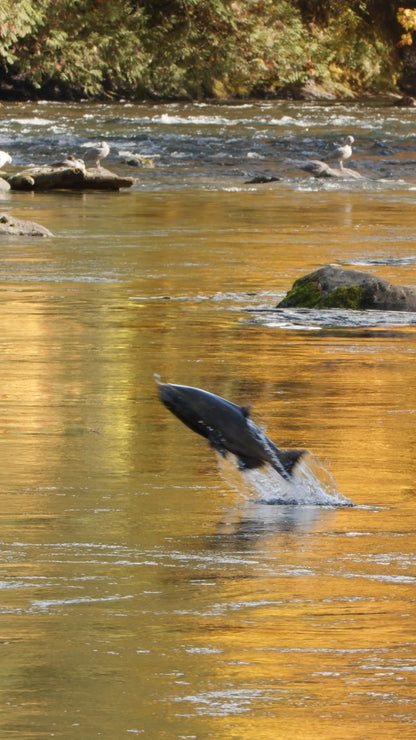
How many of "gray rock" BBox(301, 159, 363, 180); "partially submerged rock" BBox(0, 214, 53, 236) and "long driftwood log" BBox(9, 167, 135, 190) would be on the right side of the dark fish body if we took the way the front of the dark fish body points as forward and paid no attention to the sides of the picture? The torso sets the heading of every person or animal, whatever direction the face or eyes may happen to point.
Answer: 3

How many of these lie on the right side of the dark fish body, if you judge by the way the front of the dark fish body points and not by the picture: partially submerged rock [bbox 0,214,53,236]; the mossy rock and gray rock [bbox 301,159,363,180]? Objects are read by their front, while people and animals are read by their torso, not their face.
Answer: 3

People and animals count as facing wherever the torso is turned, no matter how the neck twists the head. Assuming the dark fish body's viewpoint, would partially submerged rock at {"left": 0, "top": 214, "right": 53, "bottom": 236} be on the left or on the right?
on its right

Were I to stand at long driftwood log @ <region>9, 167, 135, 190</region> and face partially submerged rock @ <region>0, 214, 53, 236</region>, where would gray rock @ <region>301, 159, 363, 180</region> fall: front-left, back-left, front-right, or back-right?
back-left

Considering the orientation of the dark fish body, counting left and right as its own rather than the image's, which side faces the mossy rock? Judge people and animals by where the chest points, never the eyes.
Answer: right

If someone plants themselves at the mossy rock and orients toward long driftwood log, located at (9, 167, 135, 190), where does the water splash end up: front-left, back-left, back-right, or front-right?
back-left

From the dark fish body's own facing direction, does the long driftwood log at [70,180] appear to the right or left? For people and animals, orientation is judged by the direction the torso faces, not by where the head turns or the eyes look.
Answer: on its right

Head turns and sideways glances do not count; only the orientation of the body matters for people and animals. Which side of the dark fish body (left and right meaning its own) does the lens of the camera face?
left

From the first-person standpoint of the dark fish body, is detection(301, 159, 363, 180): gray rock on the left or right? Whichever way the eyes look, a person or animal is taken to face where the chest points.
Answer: on its right
